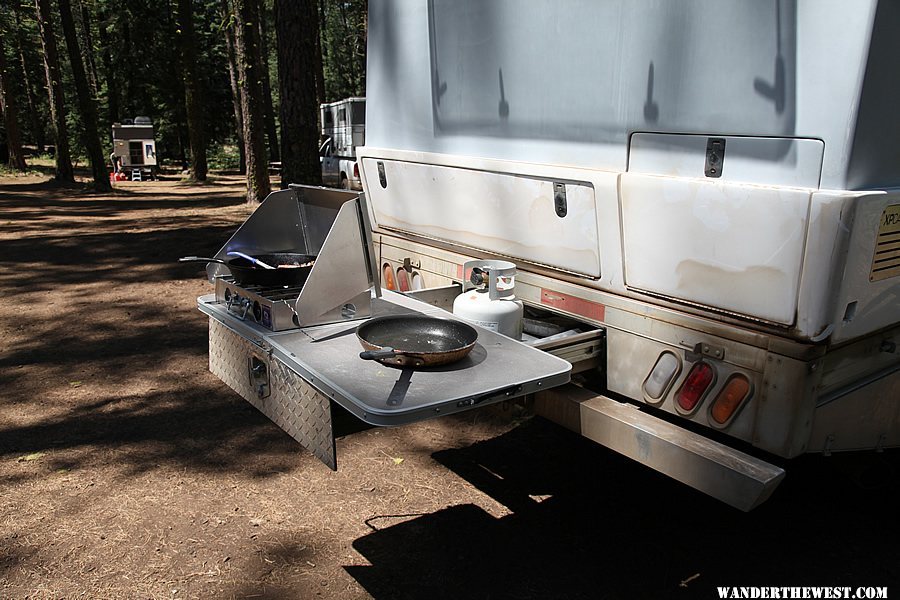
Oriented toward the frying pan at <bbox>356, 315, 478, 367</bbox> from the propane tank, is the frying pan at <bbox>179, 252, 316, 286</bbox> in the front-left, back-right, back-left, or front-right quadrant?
front-right

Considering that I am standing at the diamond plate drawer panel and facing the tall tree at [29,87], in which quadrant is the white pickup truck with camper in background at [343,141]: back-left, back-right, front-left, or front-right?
front-right

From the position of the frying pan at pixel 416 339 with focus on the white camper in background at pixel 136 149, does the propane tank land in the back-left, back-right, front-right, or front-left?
front-right

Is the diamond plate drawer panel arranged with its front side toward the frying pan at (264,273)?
no

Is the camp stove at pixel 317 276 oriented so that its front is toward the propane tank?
no

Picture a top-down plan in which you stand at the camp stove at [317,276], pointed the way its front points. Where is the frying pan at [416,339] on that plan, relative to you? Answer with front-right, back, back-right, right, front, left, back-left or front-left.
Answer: left

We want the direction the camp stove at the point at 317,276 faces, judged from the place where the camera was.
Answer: facing the viewer and to the left of the viewer

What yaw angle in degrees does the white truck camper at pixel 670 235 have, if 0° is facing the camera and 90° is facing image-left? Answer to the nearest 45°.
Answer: approximately 225°

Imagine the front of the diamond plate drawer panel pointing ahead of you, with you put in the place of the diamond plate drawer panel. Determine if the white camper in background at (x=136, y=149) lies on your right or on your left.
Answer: on your right

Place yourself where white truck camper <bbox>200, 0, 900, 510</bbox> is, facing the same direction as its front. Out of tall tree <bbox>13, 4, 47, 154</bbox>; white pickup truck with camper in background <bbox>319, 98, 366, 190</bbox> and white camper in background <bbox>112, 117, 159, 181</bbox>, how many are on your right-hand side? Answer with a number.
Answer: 0

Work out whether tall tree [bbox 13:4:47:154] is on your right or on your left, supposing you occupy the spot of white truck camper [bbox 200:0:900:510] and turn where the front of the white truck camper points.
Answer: on your left

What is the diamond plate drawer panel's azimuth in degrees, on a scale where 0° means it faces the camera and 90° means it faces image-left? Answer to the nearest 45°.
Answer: approximately 45°
